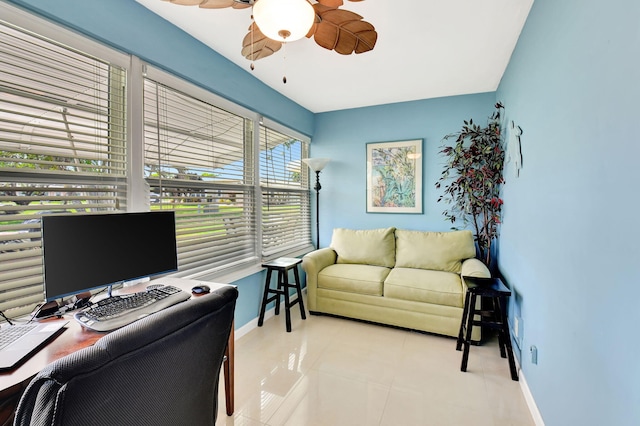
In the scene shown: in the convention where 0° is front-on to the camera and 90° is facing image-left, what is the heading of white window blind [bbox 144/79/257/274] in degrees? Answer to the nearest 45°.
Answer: approximately 315°

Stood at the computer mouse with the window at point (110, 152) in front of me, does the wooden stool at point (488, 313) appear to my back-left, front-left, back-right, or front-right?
back-right

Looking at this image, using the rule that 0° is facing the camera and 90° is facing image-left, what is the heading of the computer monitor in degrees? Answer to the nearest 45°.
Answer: approximately 315°

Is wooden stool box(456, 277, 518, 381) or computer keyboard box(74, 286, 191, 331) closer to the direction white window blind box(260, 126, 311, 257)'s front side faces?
the wooden stool

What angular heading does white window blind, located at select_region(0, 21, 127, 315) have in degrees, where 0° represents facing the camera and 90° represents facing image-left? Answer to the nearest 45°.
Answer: approximately 315°

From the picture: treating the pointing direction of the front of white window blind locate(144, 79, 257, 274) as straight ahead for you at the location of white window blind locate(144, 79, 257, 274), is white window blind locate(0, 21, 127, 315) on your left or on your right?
on your right
